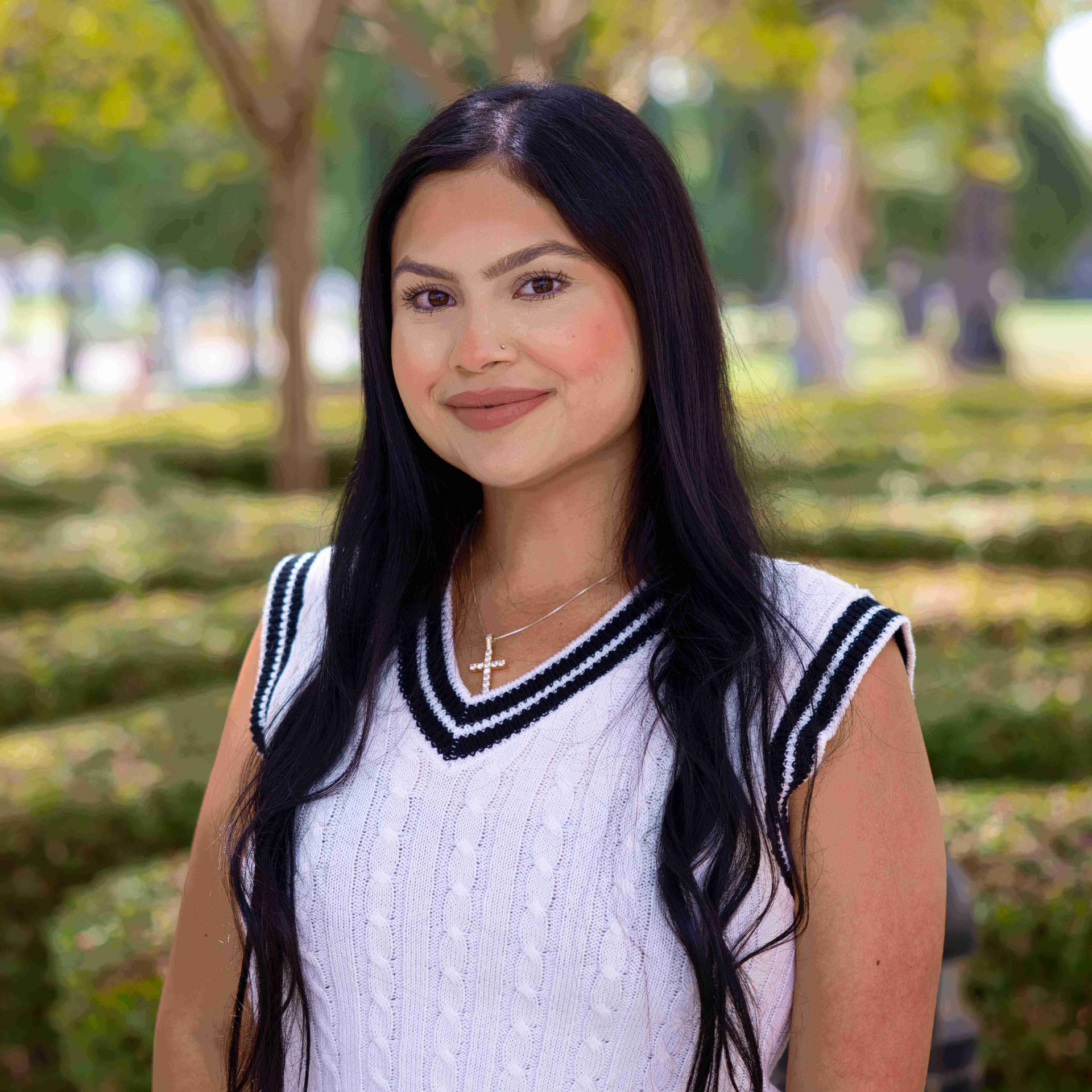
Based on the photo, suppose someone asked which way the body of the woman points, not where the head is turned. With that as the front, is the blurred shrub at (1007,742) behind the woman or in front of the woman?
behind

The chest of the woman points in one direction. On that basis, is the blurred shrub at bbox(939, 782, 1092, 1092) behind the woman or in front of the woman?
behind

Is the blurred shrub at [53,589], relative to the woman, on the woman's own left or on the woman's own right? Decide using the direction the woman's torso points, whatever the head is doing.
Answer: on the woman's own right

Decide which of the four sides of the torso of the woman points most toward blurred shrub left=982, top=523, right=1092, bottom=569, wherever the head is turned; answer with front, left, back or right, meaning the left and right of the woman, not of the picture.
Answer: back

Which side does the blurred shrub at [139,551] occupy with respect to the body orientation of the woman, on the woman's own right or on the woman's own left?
on the woman's own right

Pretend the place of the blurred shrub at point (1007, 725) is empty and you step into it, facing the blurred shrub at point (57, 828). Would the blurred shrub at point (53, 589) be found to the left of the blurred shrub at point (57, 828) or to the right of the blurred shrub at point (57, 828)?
right

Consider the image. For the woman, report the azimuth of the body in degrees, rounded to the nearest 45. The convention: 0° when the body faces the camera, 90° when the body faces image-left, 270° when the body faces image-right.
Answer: approximately 45°
